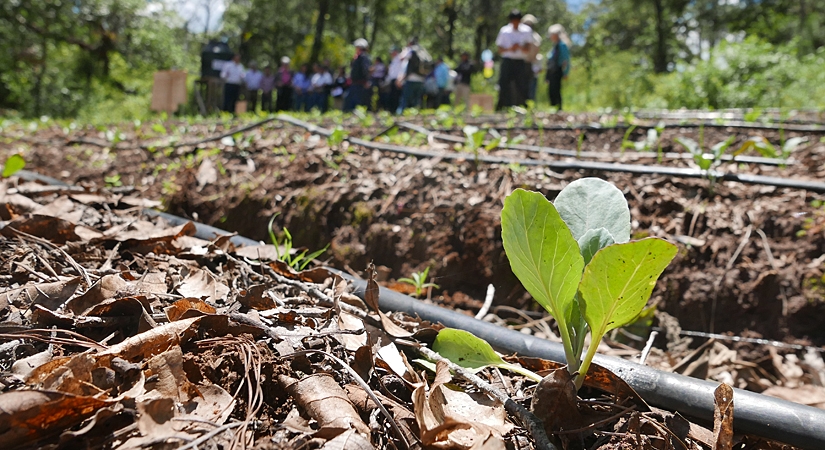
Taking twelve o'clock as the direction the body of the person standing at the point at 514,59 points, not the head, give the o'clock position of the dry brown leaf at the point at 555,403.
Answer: The dry brown leaf is roughly at 12 o'clock from the person standing.

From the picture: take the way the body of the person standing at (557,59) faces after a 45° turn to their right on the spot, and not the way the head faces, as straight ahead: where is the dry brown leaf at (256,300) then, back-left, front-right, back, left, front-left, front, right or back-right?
back-left

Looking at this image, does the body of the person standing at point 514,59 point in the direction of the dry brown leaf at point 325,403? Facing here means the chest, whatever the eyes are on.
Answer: yes

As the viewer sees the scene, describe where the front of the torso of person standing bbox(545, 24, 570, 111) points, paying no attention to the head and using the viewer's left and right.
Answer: facing to the left of the viewer

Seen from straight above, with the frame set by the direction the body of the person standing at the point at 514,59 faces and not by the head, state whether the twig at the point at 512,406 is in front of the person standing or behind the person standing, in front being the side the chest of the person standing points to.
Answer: in front

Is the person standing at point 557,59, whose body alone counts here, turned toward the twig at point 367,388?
no

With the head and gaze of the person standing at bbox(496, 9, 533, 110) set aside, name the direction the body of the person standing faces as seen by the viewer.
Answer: toward the camera

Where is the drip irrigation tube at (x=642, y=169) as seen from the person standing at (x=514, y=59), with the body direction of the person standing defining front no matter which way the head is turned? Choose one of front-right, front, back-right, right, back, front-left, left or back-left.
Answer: front

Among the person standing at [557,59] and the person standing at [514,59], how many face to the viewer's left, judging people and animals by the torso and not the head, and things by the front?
1

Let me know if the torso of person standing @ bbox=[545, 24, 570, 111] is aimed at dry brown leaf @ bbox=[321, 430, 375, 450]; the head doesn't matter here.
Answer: no

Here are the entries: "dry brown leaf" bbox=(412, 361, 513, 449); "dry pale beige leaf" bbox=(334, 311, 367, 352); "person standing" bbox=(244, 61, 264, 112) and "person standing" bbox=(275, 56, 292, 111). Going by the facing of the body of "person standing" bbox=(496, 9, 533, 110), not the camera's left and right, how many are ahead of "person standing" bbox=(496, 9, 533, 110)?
2

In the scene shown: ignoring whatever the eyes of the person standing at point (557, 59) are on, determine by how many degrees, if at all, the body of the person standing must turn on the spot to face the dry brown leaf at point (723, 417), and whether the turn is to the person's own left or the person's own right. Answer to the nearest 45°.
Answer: approximately 90° to the person's own left

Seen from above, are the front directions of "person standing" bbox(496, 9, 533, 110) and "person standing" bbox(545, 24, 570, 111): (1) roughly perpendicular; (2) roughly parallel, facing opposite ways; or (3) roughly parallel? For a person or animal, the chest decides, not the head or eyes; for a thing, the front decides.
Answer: roughly perpendicular

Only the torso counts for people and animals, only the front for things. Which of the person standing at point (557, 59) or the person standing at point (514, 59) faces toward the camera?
the person standing at point (514, 59)

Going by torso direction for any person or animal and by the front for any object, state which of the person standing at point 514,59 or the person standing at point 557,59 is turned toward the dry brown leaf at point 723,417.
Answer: the person standing at point 514,59

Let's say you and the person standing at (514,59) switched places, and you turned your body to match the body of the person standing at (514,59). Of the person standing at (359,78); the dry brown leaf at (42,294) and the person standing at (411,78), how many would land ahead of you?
1

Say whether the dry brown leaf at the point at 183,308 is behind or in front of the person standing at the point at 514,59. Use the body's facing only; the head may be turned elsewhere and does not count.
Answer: in front

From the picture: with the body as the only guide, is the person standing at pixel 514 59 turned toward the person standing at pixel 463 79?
no
